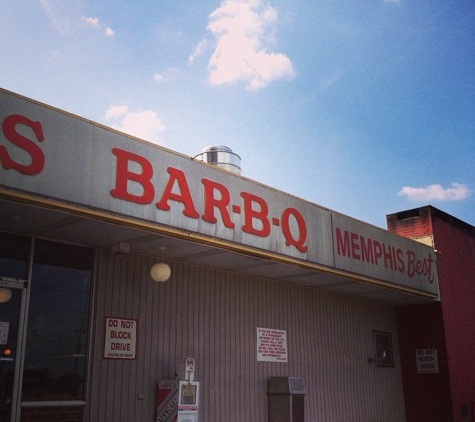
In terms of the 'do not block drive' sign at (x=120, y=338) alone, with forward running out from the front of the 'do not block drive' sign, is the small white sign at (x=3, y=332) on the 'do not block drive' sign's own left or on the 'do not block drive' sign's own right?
on the 'do not block drive' sign's own right

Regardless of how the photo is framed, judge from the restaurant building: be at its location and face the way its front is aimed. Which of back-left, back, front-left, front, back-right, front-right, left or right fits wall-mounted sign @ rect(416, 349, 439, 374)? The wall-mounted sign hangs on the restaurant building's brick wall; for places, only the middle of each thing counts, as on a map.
left

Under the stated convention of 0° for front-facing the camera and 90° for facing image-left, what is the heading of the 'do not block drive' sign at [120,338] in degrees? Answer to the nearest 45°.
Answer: approximately 0°

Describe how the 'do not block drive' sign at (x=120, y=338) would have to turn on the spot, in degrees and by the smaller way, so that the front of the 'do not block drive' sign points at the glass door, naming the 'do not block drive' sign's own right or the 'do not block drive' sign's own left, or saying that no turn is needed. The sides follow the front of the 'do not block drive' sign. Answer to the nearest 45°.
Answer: approximately 45° to the 'do not block drive' sign's own right

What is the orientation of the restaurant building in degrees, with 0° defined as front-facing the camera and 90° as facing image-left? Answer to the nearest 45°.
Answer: approximately 315°

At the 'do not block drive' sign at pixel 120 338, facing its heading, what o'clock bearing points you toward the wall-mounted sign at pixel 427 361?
The wall-mounted sign is roughly at 8 o'clock from the 'do not block drive' sign.
